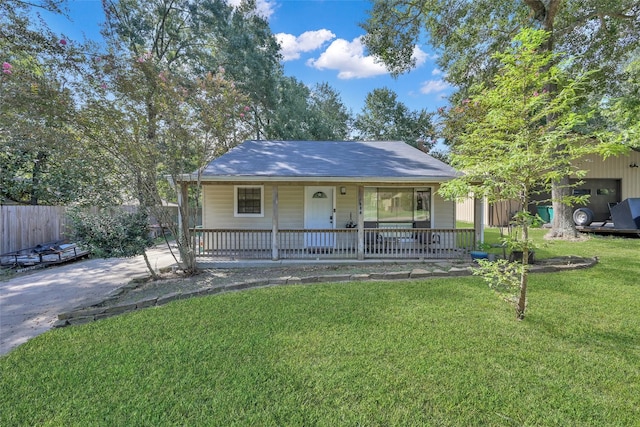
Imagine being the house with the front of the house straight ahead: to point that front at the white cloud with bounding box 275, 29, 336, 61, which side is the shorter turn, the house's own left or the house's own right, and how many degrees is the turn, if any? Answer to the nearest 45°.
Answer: approximately 180°

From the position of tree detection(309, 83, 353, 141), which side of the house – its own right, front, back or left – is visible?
back

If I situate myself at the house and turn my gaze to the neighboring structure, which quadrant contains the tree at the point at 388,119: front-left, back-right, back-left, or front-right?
front-left

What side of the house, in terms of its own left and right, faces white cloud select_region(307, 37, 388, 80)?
back

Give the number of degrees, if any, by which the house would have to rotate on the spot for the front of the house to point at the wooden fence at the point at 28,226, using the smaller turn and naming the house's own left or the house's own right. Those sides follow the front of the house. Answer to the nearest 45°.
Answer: approximately 90° to the house's own right

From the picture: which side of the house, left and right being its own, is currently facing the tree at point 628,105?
left

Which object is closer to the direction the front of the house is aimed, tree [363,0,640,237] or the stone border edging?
the stone border edging

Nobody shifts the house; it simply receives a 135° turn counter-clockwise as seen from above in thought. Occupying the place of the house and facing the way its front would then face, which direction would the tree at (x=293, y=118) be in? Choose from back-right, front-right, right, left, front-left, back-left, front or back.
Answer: front-left

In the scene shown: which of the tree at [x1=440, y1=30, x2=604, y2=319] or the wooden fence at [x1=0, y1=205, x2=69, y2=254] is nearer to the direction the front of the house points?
the tree

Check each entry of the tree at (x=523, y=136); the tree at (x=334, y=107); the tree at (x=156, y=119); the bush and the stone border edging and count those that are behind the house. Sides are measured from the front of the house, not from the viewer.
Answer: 1

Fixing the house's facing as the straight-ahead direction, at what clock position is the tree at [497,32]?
The tree is roughly at 8 o'clock from the house.

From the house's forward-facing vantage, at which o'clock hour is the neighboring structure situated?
The neighboring structure is roughly at 8 o'clock from the house.

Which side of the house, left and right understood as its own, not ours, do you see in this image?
front
